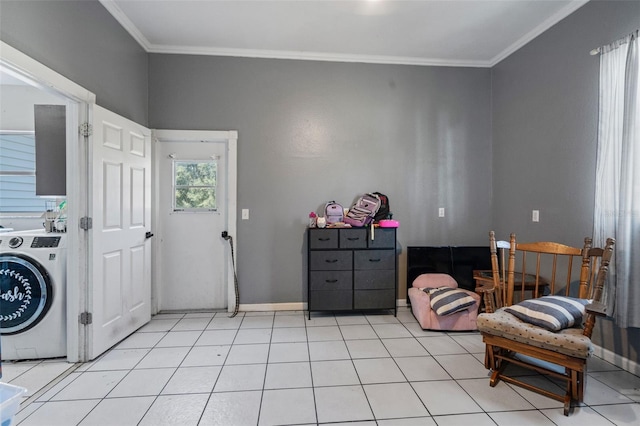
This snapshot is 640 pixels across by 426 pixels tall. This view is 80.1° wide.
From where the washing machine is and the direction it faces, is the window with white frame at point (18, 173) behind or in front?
behind

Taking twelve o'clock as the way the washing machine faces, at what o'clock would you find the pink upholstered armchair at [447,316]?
The pink upholstered armchair is roughly at 10 o'clock from the washing machine.

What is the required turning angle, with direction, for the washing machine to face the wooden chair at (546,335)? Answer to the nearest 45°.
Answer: approximately 45° to its left

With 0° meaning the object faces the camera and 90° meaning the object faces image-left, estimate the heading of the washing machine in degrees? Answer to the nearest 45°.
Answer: approximately 0°
